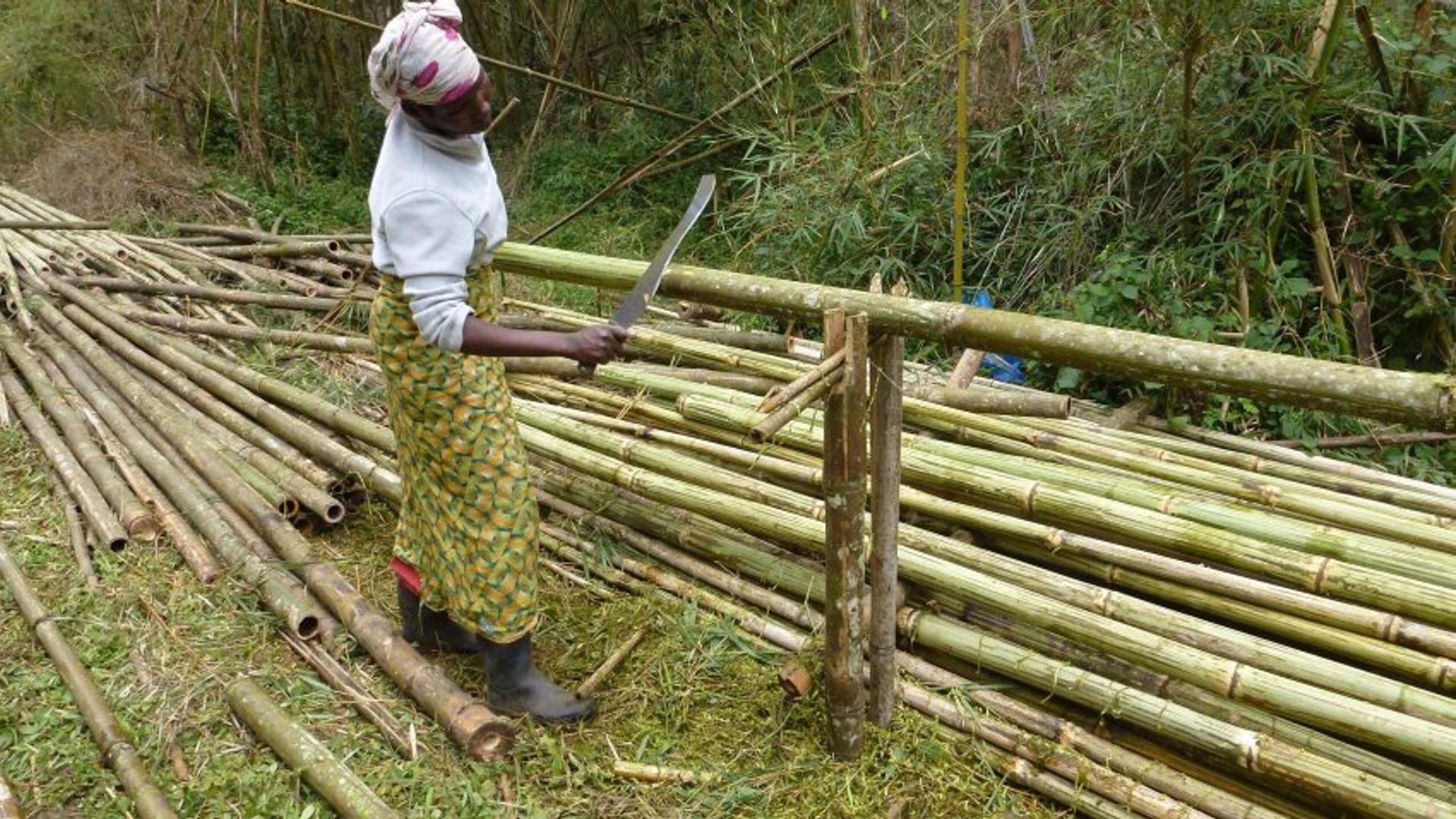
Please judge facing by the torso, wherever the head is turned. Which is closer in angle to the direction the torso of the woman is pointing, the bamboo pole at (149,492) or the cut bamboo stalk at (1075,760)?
the cut bamboo stalk

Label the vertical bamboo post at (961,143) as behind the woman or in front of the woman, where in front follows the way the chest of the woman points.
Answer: in front

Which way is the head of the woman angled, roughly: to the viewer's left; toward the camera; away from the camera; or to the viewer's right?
to the viewer's right

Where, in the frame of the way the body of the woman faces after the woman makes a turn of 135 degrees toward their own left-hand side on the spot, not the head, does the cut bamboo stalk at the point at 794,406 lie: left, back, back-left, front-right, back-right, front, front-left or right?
back

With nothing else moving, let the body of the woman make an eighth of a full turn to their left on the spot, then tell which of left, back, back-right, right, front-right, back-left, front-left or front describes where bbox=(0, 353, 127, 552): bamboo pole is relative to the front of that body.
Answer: left

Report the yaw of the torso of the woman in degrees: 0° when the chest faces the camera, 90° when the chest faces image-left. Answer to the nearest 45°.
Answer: approximately 270°

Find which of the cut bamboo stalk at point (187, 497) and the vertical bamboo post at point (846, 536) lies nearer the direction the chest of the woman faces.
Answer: the vertical bamboo post

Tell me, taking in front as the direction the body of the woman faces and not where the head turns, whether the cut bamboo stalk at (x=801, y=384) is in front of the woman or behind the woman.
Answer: in front

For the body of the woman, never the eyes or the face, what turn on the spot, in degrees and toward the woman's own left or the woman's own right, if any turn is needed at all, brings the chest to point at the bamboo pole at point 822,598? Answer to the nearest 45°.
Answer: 0° — they already face it
